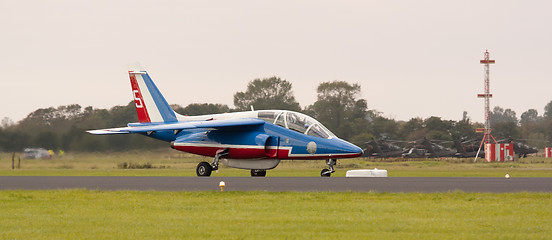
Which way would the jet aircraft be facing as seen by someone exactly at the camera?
facing the viewer and to the right of the viewer
